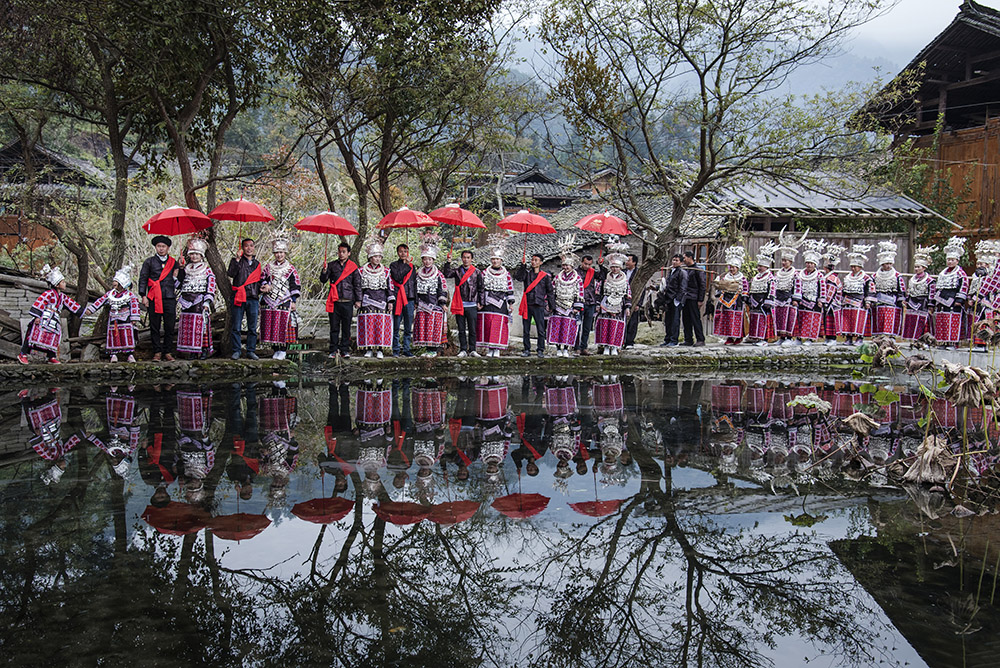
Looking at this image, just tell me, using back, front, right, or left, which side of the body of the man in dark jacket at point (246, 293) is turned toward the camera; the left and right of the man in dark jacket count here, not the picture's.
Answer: front

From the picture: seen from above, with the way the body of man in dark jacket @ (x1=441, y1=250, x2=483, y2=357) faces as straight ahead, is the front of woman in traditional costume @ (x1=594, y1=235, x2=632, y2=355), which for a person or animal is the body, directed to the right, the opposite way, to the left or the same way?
the same way

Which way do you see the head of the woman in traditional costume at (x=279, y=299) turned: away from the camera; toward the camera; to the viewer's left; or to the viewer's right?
toward the camera

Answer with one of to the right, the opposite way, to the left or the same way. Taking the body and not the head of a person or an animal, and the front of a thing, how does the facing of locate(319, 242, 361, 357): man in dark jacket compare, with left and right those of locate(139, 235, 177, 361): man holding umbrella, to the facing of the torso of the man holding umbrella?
the same way

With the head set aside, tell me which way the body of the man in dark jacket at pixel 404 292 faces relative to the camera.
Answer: toward the camera

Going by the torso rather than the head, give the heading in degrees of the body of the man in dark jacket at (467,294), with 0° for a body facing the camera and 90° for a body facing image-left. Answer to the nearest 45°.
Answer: approximately 0°

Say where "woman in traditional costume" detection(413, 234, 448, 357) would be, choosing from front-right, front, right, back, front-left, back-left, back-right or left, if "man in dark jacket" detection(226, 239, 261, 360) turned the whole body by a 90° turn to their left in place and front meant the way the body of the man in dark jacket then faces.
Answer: front

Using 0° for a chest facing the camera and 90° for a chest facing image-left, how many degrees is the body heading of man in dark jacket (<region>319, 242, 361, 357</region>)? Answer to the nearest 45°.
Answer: approximately 0°

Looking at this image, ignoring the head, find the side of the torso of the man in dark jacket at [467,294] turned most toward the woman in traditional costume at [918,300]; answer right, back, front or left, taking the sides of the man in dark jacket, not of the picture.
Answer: left

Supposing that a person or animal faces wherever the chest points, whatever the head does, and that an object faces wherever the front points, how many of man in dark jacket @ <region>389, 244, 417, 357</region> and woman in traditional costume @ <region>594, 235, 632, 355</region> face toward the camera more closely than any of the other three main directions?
2

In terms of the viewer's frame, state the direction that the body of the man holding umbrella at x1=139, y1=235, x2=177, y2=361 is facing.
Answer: toward the camera

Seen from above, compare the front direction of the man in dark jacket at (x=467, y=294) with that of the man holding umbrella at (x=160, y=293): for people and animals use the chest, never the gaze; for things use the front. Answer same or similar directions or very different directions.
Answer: same or similar directions

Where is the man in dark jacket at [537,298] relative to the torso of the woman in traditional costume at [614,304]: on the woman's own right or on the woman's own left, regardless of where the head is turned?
on the woman's own right

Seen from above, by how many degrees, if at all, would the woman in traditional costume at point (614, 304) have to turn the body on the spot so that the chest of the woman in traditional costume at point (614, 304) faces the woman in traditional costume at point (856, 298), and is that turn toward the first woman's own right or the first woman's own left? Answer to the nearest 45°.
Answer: approximately 135° to the first woman's own left

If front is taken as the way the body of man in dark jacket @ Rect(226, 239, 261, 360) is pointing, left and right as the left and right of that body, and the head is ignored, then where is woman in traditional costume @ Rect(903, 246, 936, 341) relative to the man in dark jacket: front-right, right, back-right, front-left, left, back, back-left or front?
left

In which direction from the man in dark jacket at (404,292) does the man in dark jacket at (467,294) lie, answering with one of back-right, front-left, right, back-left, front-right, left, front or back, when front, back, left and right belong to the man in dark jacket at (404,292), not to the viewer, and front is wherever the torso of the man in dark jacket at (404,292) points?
left

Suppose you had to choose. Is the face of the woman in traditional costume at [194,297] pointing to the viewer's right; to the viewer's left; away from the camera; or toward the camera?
toward the camera

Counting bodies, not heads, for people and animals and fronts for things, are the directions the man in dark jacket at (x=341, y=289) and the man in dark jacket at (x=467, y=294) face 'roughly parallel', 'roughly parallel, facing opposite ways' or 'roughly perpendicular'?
roughly parallel
